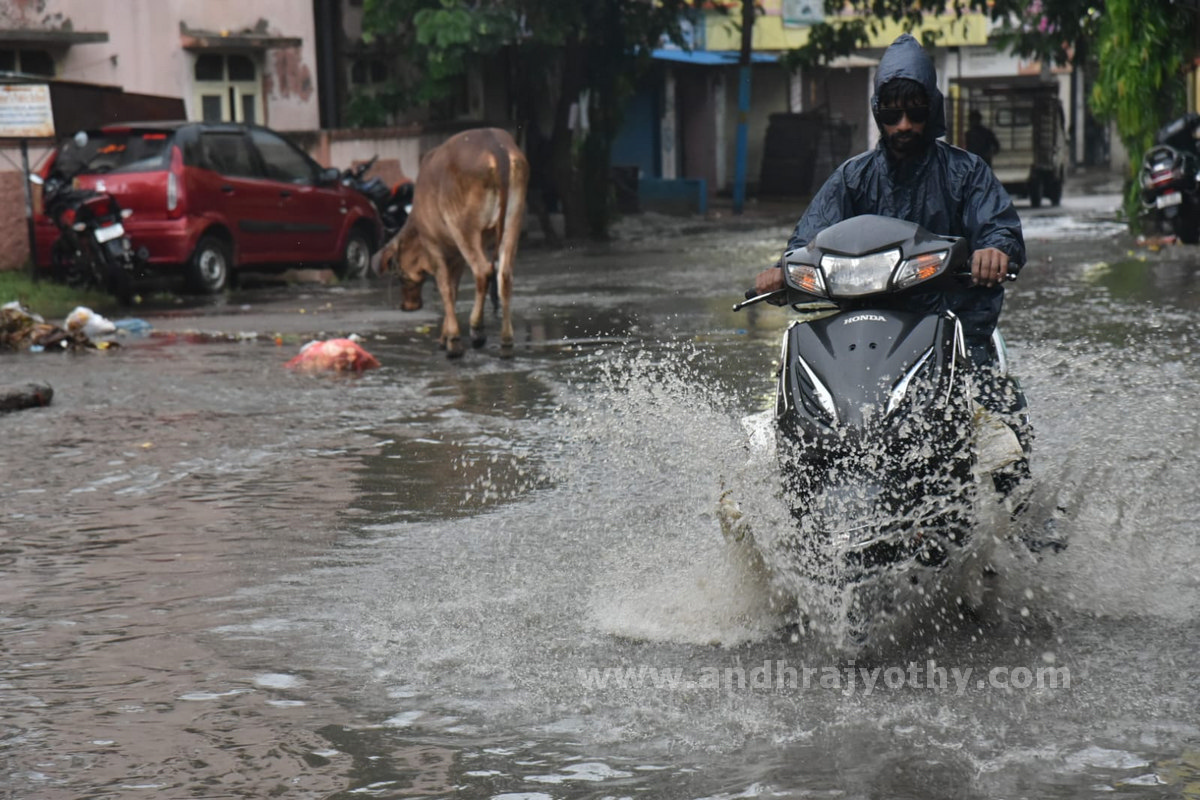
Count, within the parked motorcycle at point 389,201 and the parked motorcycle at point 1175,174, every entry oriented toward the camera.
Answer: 0

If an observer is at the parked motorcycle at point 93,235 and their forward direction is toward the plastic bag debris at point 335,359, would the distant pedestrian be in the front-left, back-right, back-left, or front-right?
back-left

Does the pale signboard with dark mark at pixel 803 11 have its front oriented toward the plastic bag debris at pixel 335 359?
yes

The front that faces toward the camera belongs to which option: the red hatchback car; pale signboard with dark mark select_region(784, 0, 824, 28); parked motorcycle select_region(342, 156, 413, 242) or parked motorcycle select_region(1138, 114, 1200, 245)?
the pale signboard with dark mark

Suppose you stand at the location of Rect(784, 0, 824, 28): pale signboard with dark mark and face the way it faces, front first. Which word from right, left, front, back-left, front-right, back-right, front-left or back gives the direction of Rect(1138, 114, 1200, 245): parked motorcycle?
front

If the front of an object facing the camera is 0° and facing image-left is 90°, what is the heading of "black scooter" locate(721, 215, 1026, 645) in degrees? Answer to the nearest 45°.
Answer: approximately 0°

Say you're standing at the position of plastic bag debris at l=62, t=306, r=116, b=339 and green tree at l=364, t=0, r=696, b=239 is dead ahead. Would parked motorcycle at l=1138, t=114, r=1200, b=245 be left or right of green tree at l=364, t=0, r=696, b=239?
right

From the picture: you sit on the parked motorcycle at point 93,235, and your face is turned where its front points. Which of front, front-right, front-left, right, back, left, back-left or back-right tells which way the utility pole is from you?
right

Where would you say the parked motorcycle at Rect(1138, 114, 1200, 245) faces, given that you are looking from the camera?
facing away from the viewer and to the right of the viewer

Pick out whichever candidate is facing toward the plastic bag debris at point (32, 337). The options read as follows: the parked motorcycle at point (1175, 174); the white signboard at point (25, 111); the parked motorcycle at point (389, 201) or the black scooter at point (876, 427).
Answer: the white signboard

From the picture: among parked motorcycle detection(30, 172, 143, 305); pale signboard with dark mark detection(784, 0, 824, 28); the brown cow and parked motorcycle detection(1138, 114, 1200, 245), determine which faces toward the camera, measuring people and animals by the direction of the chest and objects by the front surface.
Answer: the pale signboard with dark mark

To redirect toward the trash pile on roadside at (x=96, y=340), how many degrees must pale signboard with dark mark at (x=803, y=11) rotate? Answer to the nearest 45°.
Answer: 0° — it already faces it

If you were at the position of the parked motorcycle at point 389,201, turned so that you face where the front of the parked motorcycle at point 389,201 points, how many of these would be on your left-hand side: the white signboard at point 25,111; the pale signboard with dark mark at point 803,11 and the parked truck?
1

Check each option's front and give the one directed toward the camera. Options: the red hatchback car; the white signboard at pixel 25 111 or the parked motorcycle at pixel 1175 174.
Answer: the white signboard

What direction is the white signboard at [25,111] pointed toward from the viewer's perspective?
toward the camera

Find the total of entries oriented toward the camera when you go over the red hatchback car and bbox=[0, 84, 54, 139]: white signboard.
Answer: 1

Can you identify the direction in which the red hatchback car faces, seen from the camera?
facing away from the viewer and to the right of the viewer
